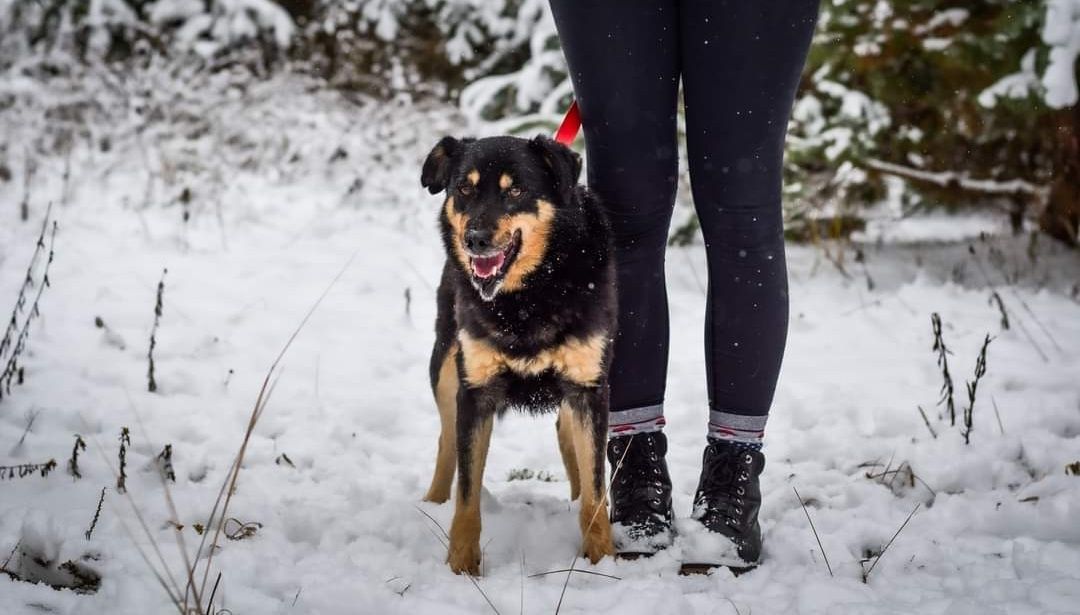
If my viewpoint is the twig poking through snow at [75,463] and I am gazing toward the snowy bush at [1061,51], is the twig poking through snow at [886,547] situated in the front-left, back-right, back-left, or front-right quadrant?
front-right

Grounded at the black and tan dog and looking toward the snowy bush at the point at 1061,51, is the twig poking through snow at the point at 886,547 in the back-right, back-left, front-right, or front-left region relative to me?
front-right

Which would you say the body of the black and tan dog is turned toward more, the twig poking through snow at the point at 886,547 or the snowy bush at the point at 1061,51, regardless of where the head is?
the twig poking through snow

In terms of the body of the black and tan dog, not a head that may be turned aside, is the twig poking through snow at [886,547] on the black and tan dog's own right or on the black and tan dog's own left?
on the black and tan dog's own left

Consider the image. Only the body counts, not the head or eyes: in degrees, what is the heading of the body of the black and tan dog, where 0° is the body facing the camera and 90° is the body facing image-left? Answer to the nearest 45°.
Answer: approximately 0°

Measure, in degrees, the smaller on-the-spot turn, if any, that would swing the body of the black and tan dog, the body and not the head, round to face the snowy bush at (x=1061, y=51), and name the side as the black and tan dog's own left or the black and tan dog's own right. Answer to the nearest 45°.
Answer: approximately 135° to the black and tan dog's own left

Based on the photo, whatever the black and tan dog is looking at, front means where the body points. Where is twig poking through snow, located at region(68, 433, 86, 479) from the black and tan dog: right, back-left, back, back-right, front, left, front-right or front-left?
right

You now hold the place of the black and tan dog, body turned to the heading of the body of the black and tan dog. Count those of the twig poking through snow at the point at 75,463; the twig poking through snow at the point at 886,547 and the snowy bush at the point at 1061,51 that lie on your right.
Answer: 1
